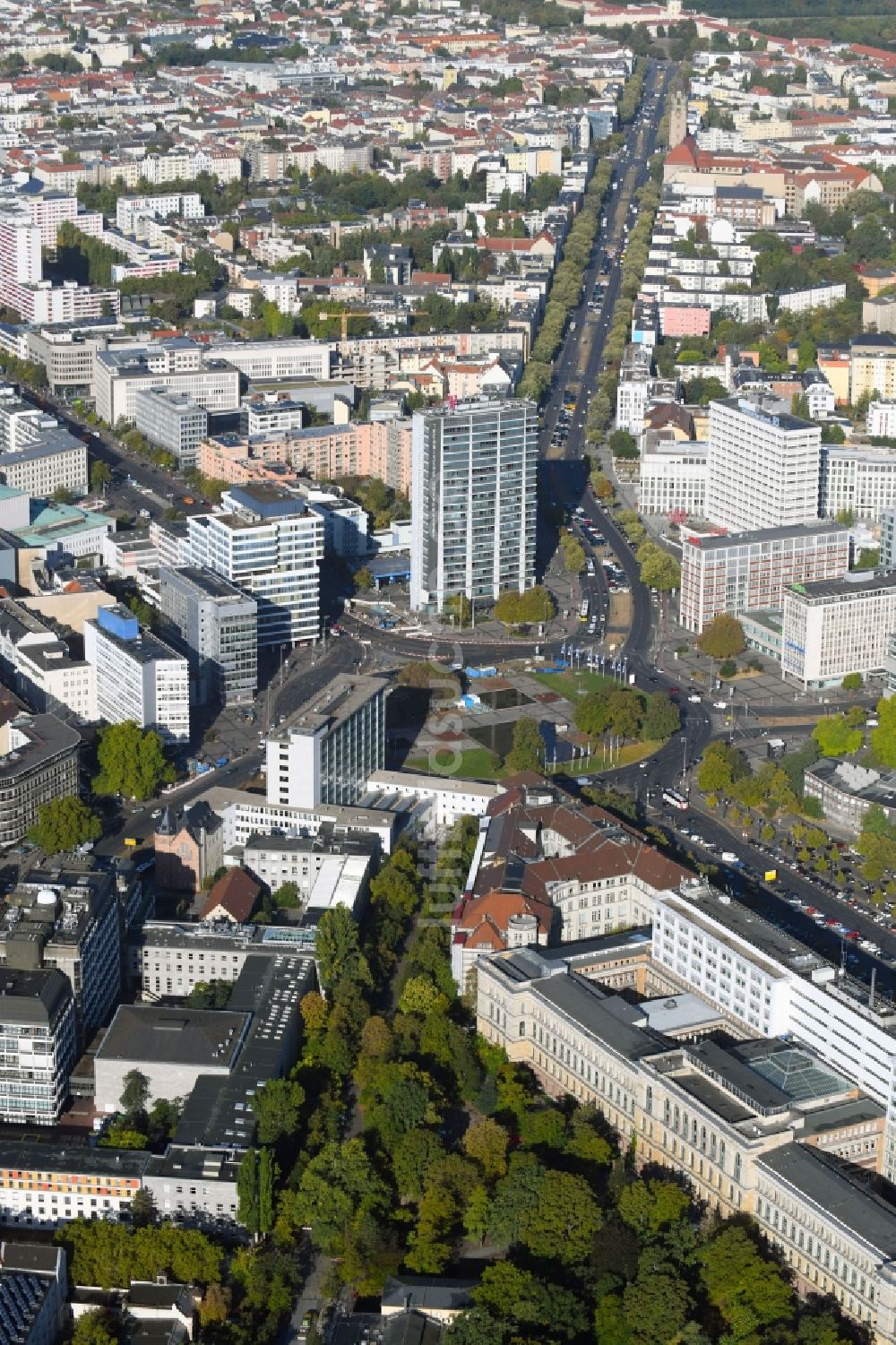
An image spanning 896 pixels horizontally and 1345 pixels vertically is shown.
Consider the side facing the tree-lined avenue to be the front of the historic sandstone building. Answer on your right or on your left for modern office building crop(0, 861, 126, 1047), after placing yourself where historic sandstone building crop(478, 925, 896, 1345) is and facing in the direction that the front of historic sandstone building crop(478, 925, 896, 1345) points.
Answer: on your right

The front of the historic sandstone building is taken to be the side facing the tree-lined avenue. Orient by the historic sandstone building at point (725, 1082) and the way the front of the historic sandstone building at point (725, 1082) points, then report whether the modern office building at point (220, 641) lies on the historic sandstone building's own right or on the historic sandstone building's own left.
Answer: on the historic sandstone building's own right

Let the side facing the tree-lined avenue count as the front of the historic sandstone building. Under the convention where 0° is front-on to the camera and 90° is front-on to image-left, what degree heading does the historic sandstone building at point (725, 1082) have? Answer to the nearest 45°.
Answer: approximately 45°

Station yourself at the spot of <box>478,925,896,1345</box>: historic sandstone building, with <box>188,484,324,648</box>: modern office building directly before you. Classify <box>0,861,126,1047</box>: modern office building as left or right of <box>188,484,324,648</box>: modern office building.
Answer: left

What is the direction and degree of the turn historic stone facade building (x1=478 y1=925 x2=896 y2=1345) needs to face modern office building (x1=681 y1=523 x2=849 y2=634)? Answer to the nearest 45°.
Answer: approximately 135° to its right

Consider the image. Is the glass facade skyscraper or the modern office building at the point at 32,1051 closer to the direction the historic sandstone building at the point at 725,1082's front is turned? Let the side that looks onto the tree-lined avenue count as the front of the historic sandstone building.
the modern office building

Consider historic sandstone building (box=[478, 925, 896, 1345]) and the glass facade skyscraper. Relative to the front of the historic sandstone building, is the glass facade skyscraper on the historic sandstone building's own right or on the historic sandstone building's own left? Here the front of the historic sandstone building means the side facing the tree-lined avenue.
on the historic sandstone building's own right

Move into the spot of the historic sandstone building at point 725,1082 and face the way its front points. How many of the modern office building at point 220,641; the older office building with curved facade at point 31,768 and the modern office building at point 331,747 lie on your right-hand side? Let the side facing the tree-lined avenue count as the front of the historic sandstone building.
3

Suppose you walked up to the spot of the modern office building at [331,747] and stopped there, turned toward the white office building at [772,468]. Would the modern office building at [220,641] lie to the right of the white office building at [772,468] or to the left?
left

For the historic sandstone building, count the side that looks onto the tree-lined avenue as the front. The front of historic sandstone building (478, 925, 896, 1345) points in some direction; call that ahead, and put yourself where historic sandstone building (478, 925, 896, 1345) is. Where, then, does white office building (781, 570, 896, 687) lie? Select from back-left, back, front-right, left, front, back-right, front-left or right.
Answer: back-right
